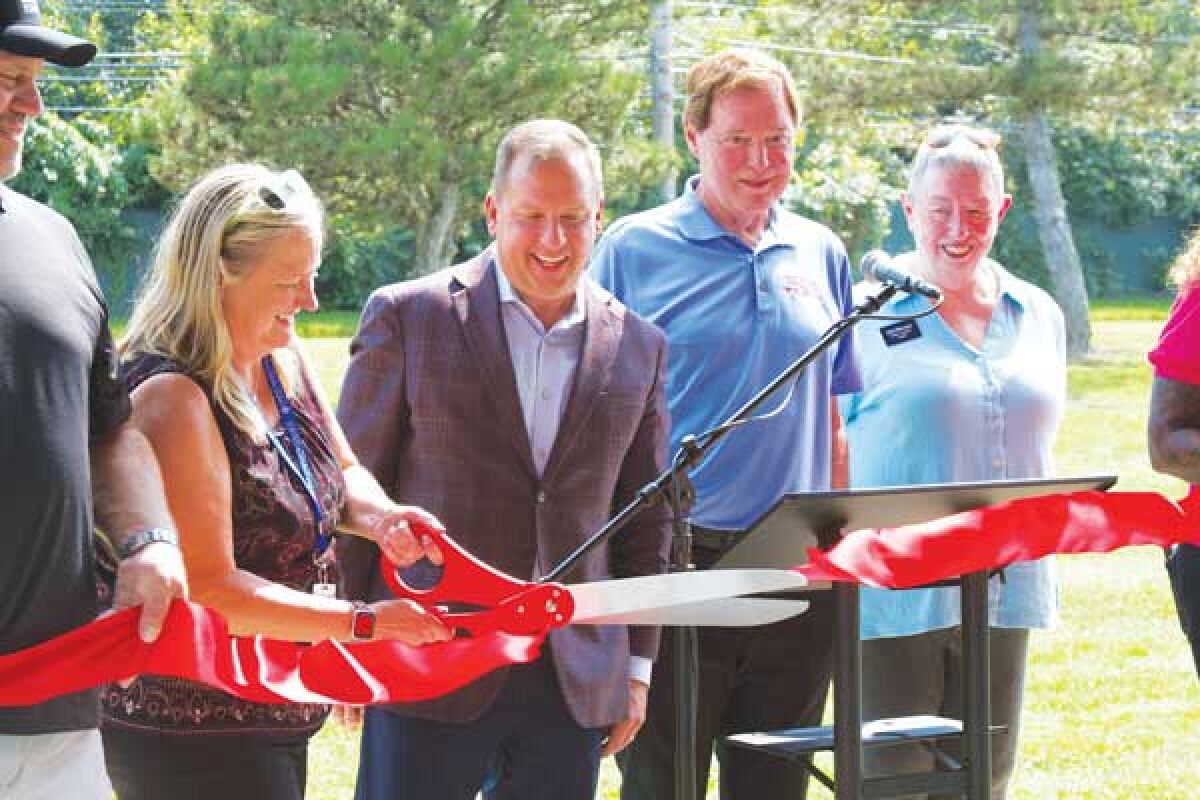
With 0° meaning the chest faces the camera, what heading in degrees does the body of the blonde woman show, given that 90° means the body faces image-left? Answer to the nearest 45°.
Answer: approximately 315°

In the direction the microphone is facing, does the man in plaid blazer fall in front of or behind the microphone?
in front

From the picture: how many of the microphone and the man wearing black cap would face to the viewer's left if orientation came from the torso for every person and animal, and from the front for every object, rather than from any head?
1

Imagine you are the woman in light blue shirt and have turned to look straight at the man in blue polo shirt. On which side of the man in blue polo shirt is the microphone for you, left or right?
left

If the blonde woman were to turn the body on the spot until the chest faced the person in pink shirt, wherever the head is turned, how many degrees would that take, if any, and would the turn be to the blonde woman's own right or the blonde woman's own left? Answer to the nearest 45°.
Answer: approximately 45° to the blonde woman's own left

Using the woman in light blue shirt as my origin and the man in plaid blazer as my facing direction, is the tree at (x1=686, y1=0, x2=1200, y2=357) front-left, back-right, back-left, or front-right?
back-right

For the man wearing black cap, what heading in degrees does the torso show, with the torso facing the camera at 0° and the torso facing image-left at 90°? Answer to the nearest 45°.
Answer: approximately 315°

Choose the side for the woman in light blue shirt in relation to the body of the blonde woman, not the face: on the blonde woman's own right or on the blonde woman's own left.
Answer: on the blonde woman's own left

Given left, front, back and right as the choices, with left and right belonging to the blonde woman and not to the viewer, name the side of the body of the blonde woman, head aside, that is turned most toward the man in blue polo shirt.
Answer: left

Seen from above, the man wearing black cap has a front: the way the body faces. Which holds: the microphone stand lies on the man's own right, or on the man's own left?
on the man's own left

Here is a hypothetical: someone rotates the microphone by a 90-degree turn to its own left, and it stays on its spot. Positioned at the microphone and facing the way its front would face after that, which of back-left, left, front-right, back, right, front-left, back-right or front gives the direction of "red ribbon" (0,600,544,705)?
front-right

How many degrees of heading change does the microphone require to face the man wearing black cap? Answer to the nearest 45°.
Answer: approximately 45° to its left

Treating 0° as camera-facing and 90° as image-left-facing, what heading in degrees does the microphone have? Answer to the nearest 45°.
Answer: approximately 90°

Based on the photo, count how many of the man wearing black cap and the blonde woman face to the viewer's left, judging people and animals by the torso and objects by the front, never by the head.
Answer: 0
